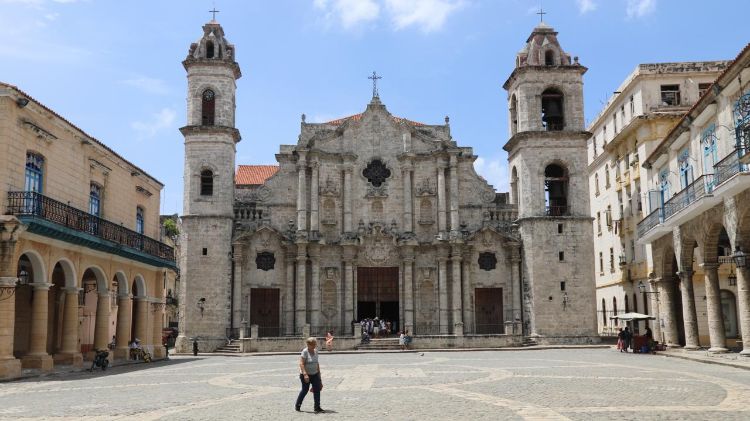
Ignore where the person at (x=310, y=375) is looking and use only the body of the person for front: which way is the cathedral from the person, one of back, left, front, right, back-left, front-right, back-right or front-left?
back-left

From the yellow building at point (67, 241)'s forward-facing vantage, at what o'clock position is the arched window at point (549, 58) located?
The arched window is roughly at 10 o'clock from the yellow building.

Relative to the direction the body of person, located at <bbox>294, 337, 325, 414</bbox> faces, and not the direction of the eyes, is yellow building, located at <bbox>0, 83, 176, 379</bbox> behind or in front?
behind

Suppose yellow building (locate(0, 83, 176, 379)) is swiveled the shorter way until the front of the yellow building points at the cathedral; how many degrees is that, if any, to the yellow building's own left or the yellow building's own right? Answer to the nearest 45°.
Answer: approximately 90° to the yellow building's own left

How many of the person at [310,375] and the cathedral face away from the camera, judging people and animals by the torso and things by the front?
0

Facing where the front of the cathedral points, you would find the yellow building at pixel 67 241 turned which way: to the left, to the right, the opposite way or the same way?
to the left

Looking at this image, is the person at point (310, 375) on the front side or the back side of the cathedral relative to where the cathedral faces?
on the front side

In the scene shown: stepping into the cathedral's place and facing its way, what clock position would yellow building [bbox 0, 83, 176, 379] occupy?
The yellow building is roughly at 1 o'clock from the cathedral.

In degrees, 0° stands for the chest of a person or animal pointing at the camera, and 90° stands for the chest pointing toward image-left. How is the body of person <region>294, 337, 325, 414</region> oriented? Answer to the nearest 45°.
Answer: approximately 315°

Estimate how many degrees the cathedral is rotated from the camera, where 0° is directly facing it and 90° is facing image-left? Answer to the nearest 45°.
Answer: approximately 0°

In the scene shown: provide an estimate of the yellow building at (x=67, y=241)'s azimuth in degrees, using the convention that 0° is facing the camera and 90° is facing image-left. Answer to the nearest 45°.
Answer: approximately 315°
